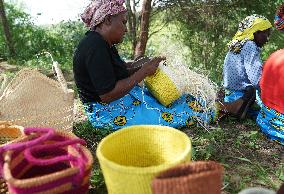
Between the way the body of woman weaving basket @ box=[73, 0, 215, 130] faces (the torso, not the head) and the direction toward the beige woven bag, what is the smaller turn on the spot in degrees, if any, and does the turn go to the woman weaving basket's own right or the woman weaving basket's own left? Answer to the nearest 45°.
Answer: approximately 135° to the woman weaving basket's own right

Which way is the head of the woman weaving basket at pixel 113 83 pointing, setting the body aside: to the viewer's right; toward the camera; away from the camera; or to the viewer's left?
to the viewer's right

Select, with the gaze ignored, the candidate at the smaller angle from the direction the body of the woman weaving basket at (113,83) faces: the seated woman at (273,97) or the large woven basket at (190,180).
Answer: the seated woman

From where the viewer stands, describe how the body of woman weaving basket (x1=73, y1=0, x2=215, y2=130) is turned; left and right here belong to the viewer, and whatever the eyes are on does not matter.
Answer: facing to the right of the viewer

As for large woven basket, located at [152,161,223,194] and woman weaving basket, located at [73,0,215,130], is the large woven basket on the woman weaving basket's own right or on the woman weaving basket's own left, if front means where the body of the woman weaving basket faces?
on the woman weaving basket's own right

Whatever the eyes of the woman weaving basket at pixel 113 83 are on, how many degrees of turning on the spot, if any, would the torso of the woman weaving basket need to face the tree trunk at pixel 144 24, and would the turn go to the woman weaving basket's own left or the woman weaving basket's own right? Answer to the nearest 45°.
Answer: approximately 90° to the woman weaving basket's own left

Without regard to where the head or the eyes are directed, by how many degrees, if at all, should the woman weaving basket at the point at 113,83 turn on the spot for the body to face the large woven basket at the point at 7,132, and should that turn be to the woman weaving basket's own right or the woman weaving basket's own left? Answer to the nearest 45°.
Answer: approximately 135° to the woman weaving basket's own right

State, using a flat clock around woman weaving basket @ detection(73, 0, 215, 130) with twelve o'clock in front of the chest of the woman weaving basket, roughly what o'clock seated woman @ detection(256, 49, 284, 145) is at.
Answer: The seated woman is roughly at 12 o'clock from the woman weaving basket.
